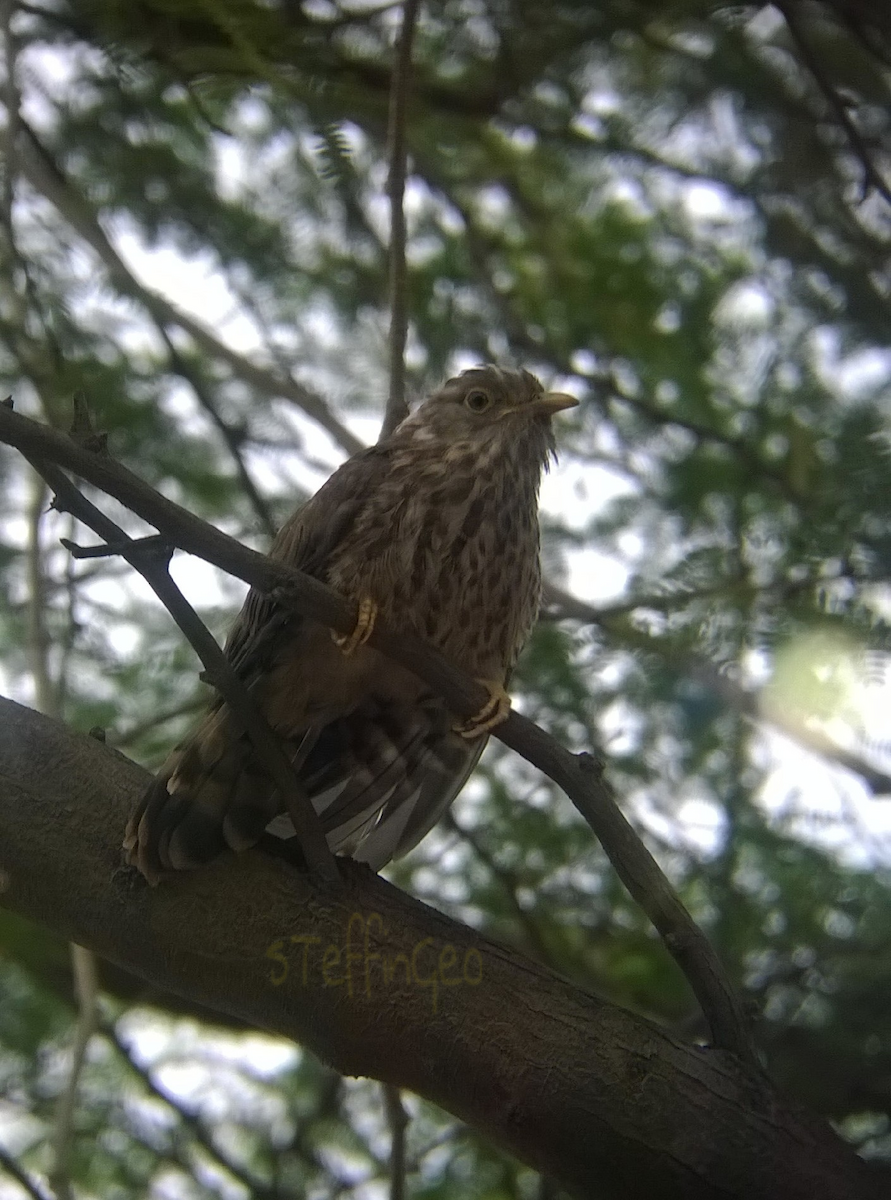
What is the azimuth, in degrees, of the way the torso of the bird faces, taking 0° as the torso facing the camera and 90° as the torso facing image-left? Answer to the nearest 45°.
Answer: approximately 315°

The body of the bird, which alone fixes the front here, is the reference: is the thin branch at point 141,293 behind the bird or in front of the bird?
behind

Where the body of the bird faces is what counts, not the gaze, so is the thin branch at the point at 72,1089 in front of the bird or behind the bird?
behind

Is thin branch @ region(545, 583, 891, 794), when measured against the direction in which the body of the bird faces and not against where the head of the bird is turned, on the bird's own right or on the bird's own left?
on the bird's own left
